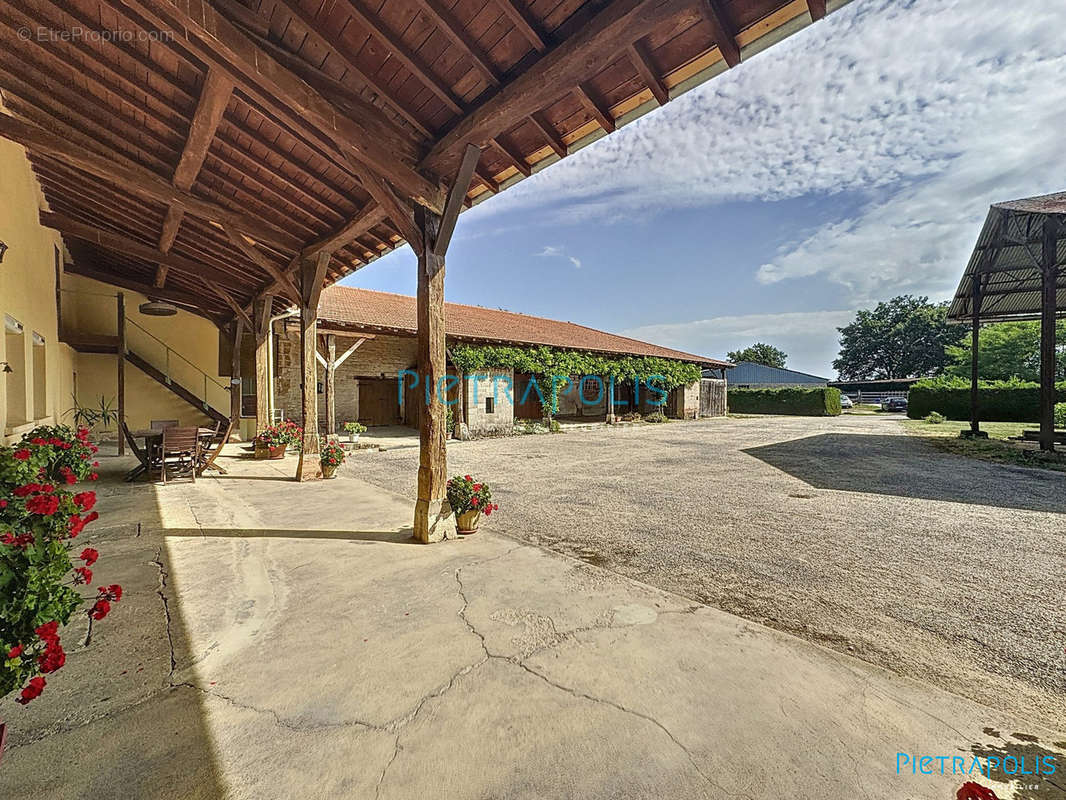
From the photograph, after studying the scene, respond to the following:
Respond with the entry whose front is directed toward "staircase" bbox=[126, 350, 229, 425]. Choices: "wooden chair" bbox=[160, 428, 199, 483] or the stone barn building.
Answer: the wooden chair

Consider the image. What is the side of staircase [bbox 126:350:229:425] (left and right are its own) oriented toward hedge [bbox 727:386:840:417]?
front

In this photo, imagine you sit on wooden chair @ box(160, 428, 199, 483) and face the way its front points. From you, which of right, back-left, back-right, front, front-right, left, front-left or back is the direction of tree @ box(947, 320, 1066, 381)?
right

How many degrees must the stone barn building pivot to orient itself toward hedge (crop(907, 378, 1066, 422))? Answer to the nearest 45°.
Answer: approximately 45° to its left

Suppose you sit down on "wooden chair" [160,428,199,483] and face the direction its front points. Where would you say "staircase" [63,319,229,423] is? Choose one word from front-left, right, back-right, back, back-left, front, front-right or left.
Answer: front

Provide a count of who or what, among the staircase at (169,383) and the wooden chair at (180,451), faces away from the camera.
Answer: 1

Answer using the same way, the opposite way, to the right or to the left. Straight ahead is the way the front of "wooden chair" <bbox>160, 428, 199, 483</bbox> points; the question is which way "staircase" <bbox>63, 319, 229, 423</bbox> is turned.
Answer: to the right

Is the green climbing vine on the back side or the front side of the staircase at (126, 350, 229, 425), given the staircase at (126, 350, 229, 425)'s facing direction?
on the front side

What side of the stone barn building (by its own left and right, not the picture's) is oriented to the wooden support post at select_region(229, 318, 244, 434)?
right

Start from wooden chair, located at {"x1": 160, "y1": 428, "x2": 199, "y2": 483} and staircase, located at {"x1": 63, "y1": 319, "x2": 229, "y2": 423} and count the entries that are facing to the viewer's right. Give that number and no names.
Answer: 1

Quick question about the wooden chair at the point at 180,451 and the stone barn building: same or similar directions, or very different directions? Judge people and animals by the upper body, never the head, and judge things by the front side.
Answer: very different directions

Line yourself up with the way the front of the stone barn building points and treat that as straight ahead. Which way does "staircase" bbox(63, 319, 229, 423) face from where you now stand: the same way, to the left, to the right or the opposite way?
to the left

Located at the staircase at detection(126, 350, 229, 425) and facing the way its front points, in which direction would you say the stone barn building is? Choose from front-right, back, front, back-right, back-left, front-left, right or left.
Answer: front

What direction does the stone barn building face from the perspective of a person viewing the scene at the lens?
facing the viewer and to the right of the viewer

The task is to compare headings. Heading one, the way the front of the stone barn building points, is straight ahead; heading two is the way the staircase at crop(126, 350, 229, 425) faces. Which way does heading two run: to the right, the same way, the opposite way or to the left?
to the left

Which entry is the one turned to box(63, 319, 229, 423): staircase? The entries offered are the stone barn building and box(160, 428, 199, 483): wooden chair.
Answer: the wooden chair

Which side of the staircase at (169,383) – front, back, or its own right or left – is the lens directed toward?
right

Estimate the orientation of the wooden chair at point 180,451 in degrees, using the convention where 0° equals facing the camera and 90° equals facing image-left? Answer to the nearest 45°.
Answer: approximately 180°

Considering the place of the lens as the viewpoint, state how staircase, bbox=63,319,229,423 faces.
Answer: facing to the right of the viewer
